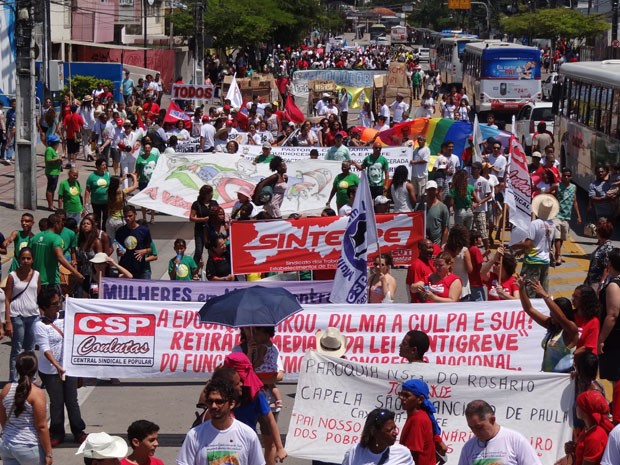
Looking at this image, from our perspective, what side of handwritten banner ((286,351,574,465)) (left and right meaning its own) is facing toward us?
front

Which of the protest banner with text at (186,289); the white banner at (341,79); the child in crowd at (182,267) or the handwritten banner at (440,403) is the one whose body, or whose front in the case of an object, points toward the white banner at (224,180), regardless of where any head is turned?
the white banner at (341,79)

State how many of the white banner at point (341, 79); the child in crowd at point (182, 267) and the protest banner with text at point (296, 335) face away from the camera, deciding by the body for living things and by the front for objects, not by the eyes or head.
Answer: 0

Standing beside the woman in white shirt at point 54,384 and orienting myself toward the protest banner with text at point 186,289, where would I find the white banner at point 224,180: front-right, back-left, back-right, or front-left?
front-left

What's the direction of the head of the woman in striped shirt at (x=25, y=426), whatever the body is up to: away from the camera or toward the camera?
away from the camera

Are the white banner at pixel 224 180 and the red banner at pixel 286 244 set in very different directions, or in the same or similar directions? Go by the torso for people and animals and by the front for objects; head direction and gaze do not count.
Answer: same or similar directions

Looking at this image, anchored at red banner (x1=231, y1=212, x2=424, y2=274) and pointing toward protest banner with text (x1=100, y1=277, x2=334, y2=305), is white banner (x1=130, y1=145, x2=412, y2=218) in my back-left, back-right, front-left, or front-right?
back-right

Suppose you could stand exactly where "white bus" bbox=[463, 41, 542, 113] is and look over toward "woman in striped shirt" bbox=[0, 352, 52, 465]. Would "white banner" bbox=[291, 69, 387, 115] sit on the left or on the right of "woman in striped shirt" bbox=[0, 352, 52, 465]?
right

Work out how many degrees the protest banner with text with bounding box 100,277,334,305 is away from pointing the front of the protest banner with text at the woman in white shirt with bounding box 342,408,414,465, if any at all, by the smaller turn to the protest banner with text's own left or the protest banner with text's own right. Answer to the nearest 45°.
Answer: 0° — it already faces them

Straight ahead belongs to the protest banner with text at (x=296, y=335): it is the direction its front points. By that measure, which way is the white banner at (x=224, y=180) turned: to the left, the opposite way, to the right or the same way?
the same way

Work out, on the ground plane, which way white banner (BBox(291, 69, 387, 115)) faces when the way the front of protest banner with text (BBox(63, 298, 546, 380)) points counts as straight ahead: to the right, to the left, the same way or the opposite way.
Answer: the same way

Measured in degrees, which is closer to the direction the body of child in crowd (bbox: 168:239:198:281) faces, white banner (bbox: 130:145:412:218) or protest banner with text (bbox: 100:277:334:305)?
the protest banner with text

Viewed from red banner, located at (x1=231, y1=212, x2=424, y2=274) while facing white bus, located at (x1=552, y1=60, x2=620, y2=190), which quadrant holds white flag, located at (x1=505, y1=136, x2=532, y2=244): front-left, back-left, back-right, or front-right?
front-right
